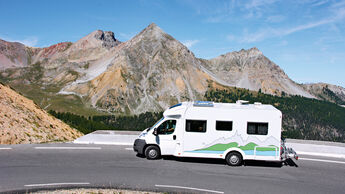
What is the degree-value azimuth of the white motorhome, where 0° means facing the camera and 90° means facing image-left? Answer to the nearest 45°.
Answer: approximately 90°
